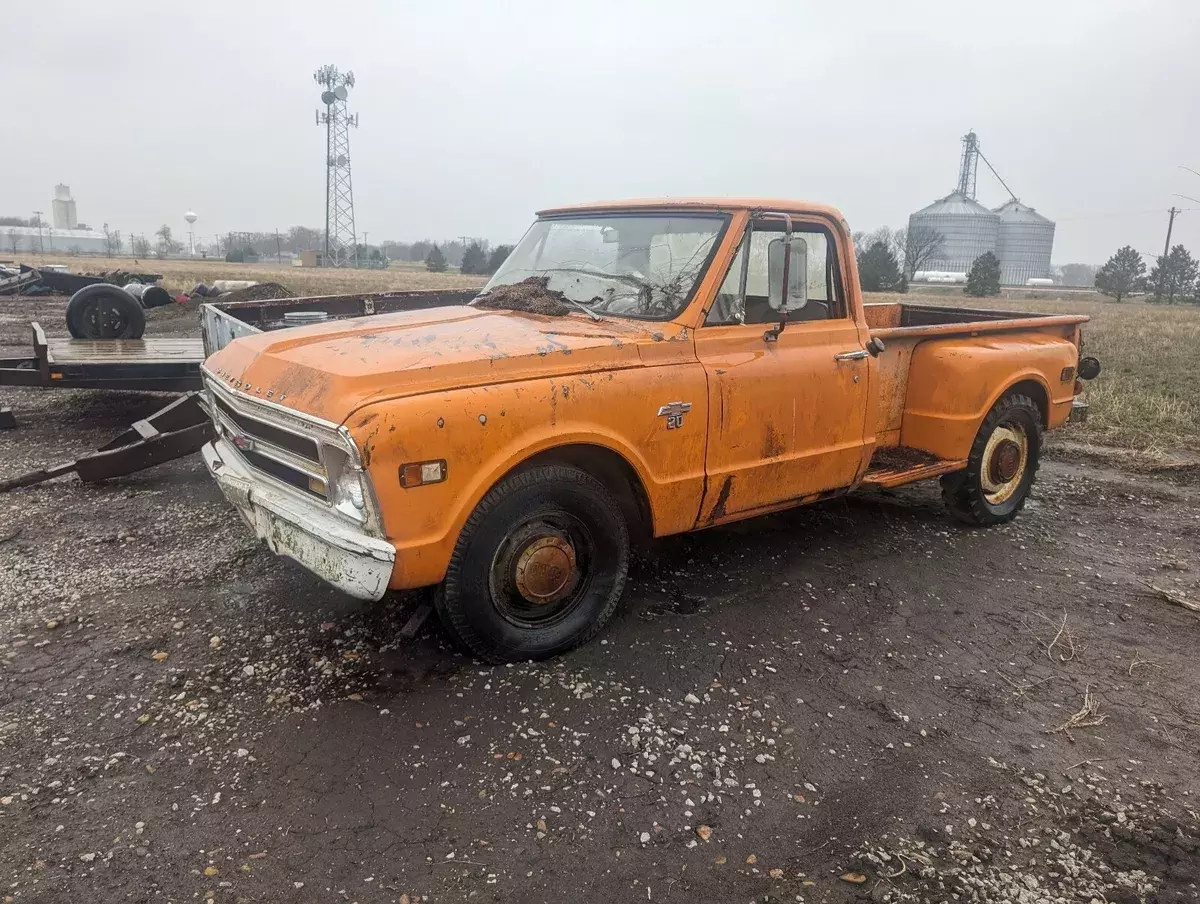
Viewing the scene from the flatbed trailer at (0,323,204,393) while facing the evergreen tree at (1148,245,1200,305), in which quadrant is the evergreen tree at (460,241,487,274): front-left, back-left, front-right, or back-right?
front-left

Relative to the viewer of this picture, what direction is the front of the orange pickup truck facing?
facing the viewer and to the left of the viewer

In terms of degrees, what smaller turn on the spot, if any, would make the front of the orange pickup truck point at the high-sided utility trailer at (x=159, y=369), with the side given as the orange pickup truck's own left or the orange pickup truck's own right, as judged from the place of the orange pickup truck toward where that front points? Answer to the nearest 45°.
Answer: approximately 90° to the orange pickup truck's own right

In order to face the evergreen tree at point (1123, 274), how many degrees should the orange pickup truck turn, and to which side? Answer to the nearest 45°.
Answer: approximately 180°

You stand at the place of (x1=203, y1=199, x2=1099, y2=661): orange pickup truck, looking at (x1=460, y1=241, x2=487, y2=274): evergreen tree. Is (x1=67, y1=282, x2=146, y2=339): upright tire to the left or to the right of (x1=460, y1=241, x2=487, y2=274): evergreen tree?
left

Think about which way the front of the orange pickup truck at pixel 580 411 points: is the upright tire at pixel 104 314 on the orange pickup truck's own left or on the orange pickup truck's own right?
on the orange pickup truck's own right

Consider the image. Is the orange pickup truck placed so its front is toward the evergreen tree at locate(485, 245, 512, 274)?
no

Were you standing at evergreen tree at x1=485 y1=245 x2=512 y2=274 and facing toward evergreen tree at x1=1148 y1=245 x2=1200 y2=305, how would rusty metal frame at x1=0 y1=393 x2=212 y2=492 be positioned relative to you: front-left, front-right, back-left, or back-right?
back-right

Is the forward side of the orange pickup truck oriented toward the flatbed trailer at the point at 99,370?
no

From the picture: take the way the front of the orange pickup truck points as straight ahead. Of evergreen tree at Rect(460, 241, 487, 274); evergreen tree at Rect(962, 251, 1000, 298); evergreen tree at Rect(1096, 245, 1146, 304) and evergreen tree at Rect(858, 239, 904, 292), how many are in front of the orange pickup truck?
0

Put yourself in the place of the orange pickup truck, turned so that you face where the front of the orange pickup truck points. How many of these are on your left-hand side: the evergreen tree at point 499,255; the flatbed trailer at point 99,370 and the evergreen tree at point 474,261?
0

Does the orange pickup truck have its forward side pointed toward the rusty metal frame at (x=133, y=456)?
no

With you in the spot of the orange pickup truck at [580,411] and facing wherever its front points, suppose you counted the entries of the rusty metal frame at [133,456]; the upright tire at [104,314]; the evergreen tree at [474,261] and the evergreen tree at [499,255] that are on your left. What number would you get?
0

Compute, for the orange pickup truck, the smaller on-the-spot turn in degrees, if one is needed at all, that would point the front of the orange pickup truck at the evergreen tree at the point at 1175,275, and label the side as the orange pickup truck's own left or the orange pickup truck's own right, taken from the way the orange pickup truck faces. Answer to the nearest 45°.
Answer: approximately 180°
